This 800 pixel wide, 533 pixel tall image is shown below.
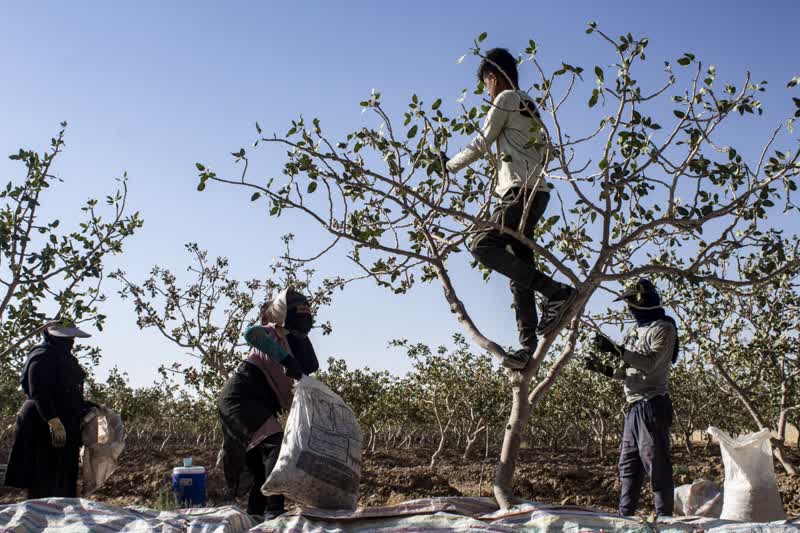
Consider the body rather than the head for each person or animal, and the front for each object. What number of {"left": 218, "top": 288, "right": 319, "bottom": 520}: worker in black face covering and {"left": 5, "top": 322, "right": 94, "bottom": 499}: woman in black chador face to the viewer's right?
2

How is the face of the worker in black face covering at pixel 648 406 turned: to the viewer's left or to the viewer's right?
to the viewer's left

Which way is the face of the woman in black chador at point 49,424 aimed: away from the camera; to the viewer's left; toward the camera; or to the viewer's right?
to the viewer's right

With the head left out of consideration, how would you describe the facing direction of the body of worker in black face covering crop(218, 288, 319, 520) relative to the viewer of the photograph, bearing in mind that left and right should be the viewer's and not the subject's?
facing to the right of the viewer

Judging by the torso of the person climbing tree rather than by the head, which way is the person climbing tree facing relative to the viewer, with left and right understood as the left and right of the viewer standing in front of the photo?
facing to the left of the viewer

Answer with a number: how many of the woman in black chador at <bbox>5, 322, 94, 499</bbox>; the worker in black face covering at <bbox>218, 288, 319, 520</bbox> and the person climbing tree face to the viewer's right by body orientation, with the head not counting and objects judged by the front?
2

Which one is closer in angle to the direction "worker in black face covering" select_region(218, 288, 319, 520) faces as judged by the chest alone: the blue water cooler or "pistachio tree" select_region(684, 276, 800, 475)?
the pistachio tree

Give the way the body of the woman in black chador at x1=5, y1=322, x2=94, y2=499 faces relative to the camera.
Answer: to the viewer's right

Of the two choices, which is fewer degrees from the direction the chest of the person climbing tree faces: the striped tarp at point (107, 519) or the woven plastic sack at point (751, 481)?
the striped tarp

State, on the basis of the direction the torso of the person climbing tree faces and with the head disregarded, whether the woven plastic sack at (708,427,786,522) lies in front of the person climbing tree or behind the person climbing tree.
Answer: behind

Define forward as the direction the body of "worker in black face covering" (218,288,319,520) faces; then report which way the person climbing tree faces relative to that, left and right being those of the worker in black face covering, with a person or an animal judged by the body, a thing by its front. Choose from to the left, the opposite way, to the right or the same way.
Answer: the opposite way
